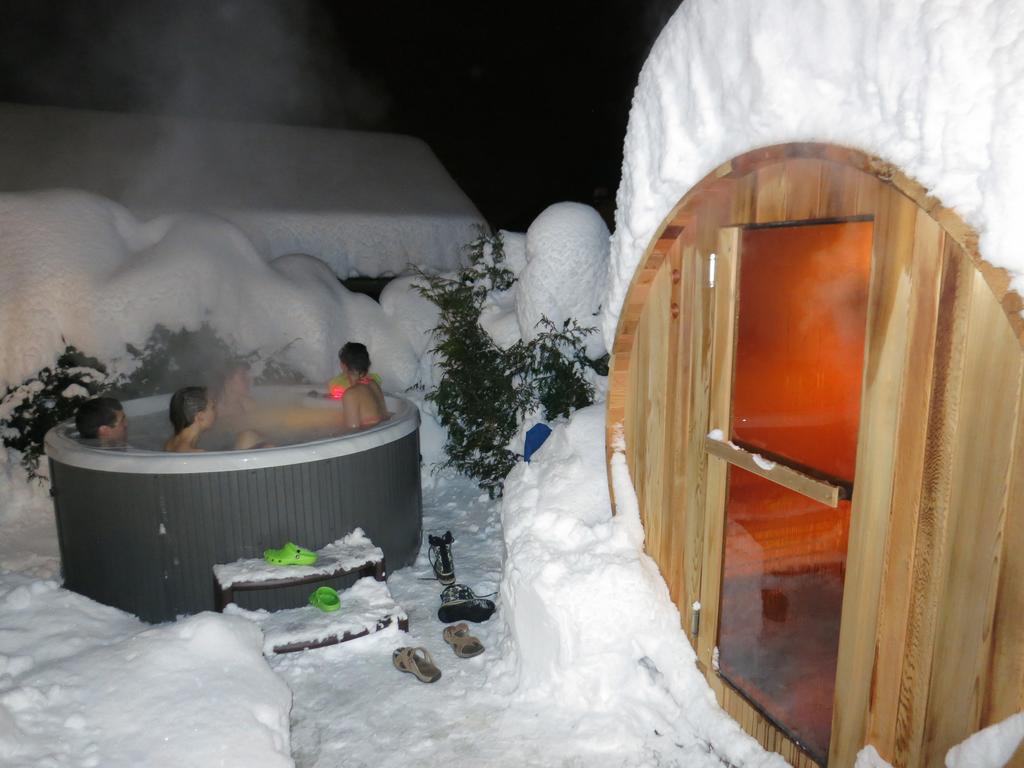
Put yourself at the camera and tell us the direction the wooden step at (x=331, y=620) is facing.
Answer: facing the viewer and to the right of the viewer

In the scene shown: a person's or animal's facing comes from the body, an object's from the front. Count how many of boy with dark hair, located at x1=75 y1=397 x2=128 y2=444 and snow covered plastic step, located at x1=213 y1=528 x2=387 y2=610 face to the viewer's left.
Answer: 0

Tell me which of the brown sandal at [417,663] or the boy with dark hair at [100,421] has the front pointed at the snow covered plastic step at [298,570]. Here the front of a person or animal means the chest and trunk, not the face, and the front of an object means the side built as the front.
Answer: the brown sandal

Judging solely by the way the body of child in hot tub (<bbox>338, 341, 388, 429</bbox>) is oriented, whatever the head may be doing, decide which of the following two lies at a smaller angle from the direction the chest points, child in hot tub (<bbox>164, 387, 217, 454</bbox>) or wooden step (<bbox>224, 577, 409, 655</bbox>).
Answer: the child in hot tub

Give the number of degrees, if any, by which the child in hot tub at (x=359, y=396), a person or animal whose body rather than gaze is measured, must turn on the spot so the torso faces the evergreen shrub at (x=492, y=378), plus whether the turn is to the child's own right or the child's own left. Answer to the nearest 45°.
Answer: approximately 90° to the child's own right

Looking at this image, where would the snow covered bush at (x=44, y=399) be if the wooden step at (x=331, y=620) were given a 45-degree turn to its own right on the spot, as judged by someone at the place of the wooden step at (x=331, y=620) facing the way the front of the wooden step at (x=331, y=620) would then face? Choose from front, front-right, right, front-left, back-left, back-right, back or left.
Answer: back-right

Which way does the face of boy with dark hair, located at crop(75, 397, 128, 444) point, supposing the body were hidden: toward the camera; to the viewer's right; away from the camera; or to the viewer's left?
to the viewer's right

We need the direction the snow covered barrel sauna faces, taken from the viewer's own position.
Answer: facing the viewer and to the left of the viewer

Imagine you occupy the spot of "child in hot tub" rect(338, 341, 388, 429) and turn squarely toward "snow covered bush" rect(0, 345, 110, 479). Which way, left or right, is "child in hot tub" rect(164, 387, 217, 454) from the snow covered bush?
left

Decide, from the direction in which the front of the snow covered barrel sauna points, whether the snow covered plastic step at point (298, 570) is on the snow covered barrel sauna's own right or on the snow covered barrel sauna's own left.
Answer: on the snow covered barrel sauna's own right
